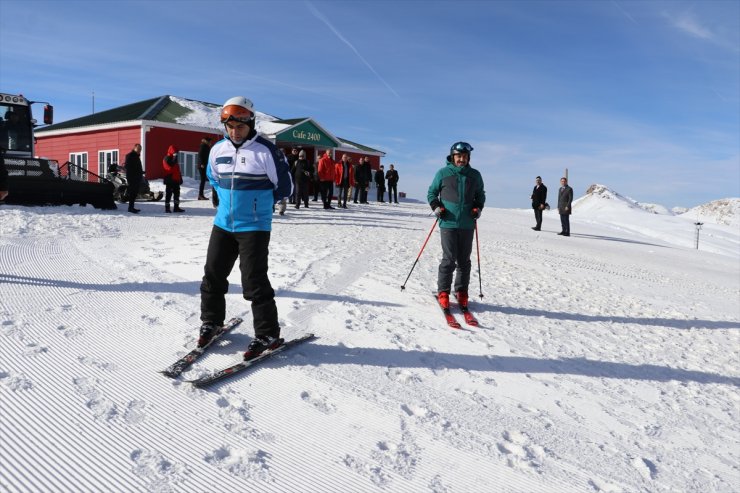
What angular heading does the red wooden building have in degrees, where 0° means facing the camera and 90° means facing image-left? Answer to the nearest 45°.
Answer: approximately 315°

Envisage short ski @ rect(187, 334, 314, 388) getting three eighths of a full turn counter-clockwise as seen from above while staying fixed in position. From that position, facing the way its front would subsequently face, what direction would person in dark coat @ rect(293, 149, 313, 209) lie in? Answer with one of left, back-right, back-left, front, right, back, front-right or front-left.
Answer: left

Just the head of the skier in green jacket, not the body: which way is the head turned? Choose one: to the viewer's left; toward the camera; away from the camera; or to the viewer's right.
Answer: toward the camera

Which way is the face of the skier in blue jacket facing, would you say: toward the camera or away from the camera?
toward the camera

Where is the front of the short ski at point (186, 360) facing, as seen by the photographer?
facing the viewer and to the left of the viewer

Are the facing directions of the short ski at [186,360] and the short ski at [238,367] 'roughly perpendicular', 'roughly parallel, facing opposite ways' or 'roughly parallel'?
roughly parallel

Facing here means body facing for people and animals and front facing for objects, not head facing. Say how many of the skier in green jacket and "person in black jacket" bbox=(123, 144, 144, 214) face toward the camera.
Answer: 1

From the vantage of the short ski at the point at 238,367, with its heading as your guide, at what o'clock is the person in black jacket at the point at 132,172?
The person in black jacket is roughly at 4 o'clock from the short ski.

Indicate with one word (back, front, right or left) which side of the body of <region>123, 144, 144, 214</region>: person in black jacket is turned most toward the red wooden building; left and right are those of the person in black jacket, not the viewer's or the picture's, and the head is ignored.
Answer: left

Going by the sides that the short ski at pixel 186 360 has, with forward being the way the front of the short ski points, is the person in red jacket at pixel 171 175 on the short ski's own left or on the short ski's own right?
on the short ski's own right

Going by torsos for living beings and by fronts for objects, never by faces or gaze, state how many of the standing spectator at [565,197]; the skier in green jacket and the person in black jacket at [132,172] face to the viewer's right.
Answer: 1
